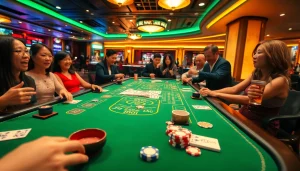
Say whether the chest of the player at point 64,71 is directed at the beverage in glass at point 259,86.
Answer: yes

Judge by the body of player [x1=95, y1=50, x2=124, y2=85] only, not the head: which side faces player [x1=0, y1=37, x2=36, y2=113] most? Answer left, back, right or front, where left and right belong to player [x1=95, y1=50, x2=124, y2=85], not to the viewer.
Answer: right

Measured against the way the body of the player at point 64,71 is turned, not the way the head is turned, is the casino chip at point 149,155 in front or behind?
in front

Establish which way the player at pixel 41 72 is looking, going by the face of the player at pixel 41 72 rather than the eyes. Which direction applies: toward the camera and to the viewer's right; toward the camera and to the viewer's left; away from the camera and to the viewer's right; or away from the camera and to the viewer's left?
toward the camera and to the viewer's right

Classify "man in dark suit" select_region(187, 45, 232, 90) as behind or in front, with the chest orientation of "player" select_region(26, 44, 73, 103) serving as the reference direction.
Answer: in front

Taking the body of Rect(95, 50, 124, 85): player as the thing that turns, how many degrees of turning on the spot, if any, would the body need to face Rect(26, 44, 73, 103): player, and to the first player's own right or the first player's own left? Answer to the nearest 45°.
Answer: approximately 90° to the first player's own right

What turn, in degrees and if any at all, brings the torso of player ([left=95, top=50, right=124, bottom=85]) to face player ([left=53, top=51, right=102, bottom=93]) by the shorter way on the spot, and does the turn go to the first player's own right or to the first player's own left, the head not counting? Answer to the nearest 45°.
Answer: approximately 90° to the first player's own right

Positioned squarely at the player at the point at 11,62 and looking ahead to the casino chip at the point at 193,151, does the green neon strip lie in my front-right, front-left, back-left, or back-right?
back-left

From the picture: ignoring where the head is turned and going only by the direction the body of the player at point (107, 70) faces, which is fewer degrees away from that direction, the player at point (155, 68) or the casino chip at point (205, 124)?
the casino chip

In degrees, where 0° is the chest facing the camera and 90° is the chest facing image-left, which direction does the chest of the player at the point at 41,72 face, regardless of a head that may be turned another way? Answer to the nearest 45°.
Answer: approximately 315°

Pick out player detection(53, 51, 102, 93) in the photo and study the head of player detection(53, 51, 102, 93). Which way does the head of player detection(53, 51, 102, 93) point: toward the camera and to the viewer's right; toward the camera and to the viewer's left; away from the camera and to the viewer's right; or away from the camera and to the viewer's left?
toward the camera and to the viewer's right
